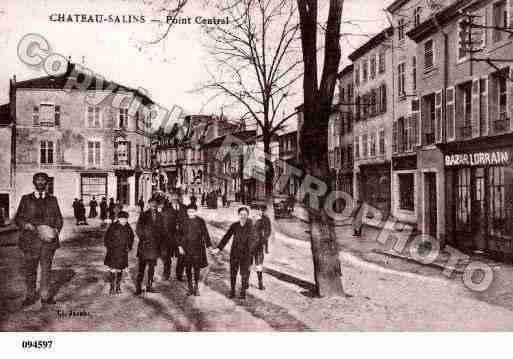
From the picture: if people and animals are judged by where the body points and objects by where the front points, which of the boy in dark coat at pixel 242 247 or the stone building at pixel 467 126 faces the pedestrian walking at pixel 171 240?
the stone building

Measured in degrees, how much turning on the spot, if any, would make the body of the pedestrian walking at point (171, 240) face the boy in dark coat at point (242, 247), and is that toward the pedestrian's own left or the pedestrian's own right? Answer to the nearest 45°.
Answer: approximately 45° to the pedestrian's own left

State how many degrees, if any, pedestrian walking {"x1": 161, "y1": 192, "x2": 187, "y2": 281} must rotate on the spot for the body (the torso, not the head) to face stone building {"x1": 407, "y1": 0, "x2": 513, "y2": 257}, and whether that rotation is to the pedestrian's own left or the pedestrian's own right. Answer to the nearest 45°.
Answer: approximately 90° to the pedestrian's own left

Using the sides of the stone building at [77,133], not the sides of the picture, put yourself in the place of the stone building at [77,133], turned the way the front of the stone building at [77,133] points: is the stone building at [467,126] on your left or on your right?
on your left

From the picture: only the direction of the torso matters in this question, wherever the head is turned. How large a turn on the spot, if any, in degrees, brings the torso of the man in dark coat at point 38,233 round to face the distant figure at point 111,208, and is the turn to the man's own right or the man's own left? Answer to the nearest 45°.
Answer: approximately 135° to the man's own left

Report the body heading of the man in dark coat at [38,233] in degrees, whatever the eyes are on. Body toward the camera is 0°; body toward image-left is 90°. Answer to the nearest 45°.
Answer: approximately 0°

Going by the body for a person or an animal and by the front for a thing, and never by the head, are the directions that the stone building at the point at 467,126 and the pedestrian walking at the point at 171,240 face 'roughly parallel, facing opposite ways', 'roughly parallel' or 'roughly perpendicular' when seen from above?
roughly perpendicular

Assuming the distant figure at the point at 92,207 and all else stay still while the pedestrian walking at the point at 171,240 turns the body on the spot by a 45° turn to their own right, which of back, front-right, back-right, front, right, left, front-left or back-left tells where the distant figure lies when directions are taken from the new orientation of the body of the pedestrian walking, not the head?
right

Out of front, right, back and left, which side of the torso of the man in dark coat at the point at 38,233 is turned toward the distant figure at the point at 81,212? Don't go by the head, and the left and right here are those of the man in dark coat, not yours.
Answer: back
